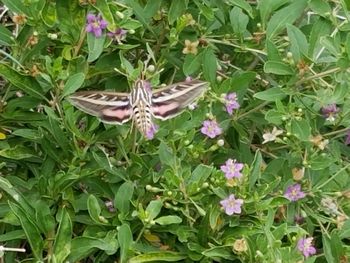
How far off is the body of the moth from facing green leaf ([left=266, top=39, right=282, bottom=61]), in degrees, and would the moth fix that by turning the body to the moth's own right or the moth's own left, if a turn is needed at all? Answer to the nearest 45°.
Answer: approximately 45° to the moth's own right

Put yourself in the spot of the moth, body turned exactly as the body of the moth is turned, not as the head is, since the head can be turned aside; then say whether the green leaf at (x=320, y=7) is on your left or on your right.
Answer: on your right

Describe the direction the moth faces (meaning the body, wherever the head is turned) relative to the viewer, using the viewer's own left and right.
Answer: facing away from the viewer

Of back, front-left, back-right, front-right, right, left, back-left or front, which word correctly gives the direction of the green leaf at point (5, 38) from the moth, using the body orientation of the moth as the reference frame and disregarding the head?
front-left

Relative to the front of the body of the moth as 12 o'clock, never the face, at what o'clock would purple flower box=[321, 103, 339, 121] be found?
The purple flower is roughly at 2 o'clock from the moth.
